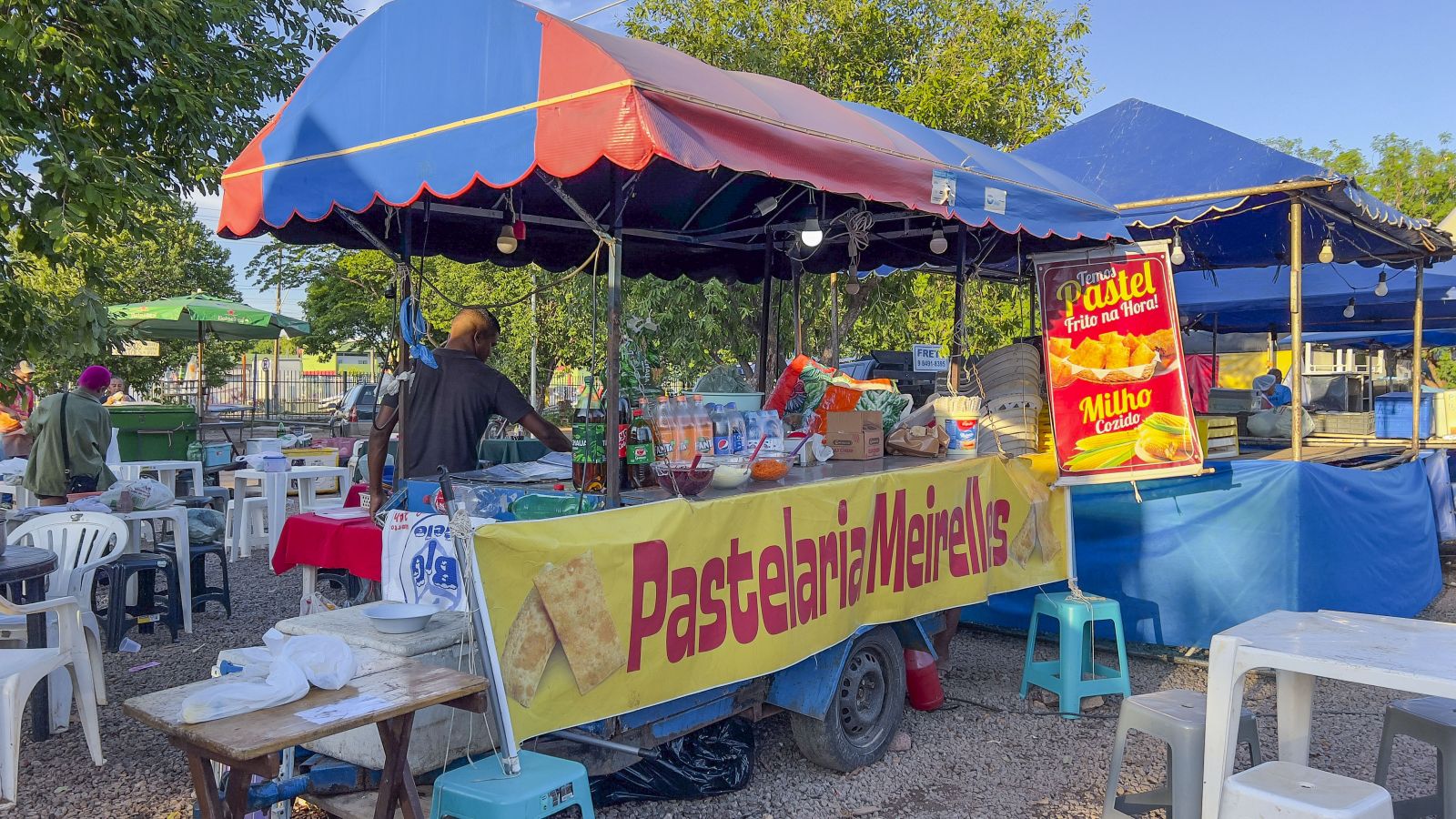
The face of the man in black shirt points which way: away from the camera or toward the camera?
away from the camera

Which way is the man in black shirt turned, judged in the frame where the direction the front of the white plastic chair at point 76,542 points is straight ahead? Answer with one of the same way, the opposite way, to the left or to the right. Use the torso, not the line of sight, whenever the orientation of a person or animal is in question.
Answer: the opposite way

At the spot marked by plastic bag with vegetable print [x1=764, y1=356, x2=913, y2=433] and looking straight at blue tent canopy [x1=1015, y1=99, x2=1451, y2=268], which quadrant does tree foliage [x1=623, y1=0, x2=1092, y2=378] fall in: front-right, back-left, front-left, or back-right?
front-left

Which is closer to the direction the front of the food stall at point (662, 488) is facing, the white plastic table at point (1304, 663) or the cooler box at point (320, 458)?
the white plastic table

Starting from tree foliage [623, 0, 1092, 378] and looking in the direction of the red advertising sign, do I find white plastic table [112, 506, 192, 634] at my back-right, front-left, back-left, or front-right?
front-right

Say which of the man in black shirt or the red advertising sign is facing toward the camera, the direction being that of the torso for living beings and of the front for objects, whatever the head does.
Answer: the red advertising sign

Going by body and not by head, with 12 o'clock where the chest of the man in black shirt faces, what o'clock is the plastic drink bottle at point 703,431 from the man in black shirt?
The plastic drink bottle is roughly at 3 o'clock from the man in black shirt.

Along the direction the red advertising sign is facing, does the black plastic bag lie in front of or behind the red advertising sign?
in front

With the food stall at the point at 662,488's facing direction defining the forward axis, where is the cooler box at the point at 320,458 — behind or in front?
behind

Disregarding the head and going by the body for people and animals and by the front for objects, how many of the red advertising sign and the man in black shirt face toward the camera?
1

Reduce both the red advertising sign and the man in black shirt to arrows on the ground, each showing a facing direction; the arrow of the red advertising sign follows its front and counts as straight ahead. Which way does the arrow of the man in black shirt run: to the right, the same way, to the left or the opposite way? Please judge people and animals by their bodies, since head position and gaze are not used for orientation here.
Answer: the opposite way

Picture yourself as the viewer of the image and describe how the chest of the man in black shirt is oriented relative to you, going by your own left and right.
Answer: facing away from the viewer and to the right of the viewer

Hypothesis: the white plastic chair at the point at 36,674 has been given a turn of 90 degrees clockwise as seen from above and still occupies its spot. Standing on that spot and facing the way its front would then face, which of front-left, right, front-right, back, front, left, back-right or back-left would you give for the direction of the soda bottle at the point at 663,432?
left
